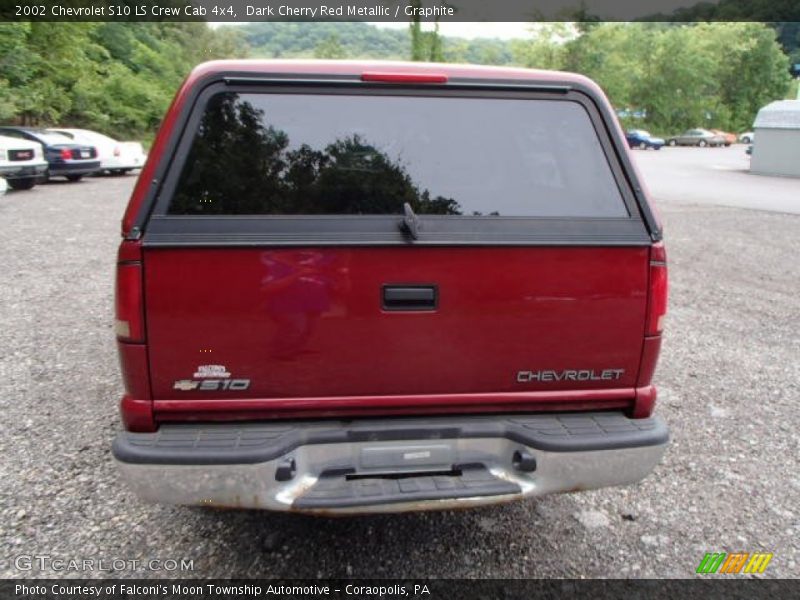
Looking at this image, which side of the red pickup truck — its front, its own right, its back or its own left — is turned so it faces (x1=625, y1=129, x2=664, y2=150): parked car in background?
front

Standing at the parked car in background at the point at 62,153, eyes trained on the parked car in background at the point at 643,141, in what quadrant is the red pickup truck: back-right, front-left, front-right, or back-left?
back-right

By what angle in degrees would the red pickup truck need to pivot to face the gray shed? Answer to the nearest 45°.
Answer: approximately 45° to its right

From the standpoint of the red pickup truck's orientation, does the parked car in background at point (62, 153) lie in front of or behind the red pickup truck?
in front

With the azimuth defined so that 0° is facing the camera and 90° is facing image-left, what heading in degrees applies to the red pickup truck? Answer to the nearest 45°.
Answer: approximately 180°

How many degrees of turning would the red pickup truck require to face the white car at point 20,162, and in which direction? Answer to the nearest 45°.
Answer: approximately 45° to its left
